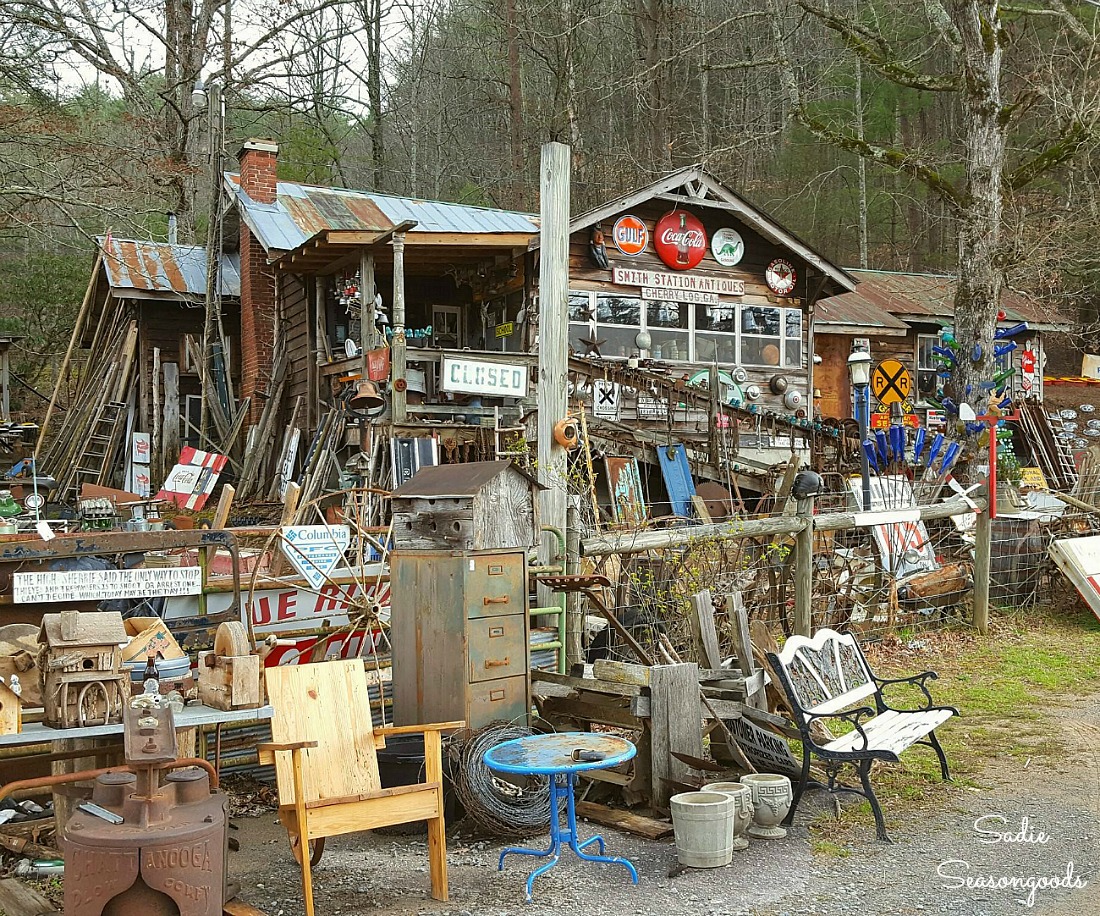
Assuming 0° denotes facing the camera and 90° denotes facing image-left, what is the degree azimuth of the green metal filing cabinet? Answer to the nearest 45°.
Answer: approximately 315°

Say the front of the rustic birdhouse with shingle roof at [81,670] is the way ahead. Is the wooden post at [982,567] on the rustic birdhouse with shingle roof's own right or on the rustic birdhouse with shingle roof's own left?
on the rustic birdhouse with shingle roof's own left

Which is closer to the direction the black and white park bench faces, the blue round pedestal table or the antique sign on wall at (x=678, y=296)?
the blue round pedestal table

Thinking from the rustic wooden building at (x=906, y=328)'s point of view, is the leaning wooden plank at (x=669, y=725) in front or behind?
in front

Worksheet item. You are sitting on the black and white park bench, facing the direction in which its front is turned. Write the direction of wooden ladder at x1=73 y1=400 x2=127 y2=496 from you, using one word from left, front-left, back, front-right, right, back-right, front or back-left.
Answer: back

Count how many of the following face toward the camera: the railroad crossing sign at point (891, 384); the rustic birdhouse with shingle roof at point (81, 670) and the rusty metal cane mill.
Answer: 3

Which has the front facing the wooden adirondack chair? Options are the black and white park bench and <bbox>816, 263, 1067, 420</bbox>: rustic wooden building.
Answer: the rustic wooden building

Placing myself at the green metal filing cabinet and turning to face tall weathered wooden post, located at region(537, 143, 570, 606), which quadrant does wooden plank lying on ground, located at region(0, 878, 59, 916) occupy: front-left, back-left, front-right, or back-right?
back-left

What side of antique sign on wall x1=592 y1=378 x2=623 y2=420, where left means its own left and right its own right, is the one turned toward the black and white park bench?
front

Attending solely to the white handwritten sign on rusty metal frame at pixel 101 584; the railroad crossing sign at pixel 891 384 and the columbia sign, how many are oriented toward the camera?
3

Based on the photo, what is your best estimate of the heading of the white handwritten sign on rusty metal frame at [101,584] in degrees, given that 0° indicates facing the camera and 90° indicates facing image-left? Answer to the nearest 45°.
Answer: approximately 0°

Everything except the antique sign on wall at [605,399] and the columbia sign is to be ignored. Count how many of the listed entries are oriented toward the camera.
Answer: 2

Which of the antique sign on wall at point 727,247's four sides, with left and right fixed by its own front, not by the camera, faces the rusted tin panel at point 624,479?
front

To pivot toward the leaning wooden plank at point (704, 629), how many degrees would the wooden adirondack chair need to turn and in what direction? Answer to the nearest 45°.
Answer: approximately 90° to its left

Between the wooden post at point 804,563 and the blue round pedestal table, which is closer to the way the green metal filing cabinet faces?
the blue round pedestal table
